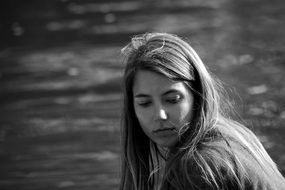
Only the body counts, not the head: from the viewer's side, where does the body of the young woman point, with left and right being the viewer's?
facing the viewer and to the left of the viewer
